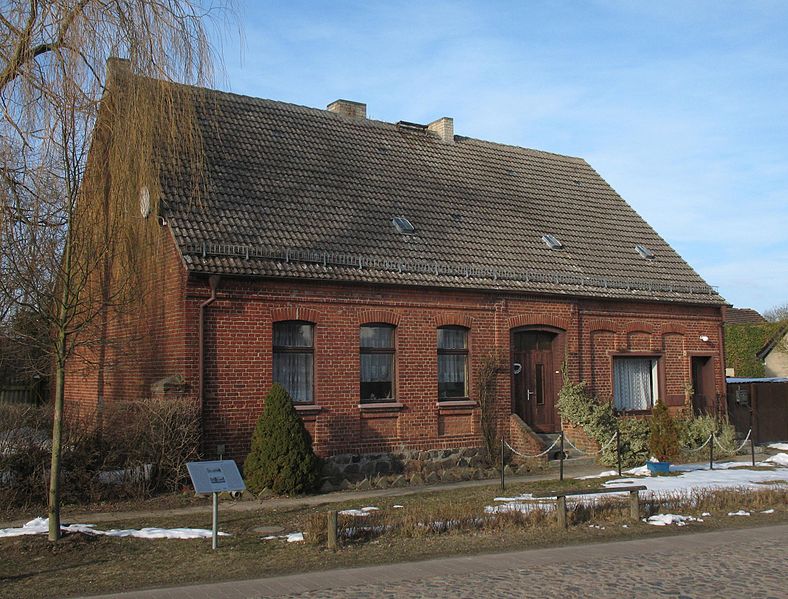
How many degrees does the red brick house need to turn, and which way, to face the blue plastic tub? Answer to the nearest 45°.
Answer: approximately 45° to its left

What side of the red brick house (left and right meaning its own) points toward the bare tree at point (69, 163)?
right

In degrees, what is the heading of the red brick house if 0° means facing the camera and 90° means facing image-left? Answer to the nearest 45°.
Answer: approximately 315°

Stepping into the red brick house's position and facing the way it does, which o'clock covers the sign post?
The sign post is roughly at 2 o'clock from the red brick house.

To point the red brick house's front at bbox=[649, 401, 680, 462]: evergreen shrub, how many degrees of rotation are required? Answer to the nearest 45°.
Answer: approximately 45° to its left

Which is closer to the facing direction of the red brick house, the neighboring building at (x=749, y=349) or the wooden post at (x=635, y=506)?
the wooden post

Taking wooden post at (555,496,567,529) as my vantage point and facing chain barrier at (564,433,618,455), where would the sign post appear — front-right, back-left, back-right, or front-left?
back-left

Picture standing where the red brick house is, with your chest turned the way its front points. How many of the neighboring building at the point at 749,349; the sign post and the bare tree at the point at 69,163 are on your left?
1

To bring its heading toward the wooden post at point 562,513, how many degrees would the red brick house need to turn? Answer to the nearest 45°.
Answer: approximately 45° to its right

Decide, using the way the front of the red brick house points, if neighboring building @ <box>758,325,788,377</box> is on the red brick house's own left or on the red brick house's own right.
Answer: on the red brick house's own left

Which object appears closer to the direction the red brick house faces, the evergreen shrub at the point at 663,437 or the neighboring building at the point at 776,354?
the evergreen shrub

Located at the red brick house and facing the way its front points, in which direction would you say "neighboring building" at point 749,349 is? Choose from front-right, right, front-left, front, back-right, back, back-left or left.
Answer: left

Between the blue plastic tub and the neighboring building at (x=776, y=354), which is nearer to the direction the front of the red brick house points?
the blue plastic tub
